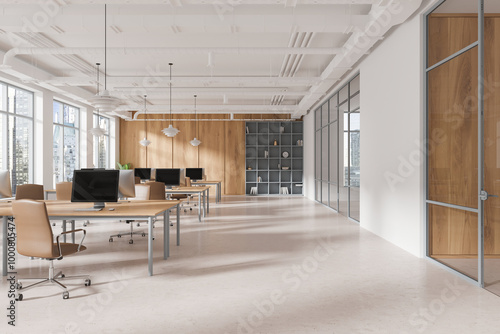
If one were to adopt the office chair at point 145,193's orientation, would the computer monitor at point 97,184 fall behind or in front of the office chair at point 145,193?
in front

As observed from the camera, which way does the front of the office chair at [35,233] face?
facing away from the viewer and to the right of the viewer

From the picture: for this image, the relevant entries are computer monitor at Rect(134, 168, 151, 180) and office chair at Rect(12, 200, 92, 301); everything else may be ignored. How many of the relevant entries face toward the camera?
1

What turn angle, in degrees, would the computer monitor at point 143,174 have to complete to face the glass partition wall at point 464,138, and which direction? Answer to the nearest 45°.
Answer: approximately 45° to its left

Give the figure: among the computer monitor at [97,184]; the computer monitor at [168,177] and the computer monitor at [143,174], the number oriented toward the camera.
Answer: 3

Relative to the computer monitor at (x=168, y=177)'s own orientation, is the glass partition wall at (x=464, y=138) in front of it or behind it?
in front

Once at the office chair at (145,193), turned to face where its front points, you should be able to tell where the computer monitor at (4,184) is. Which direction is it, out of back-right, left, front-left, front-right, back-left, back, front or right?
front-right

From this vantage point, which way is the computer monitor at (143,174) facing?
toward the camera

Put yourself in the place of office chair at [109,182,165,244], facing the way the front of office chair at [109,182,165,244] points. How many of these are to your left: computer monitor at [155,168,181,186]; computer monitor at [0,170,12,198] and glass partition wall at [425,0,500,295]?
1

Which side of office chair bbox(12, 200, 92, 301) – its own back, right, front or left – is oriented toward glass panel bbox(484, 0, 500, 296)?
right

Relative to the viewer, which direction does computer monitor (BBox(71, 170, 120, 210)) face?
toward the camera

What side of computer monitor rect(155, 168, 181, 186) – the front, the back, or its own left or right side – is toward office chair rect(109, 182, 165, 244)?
front
